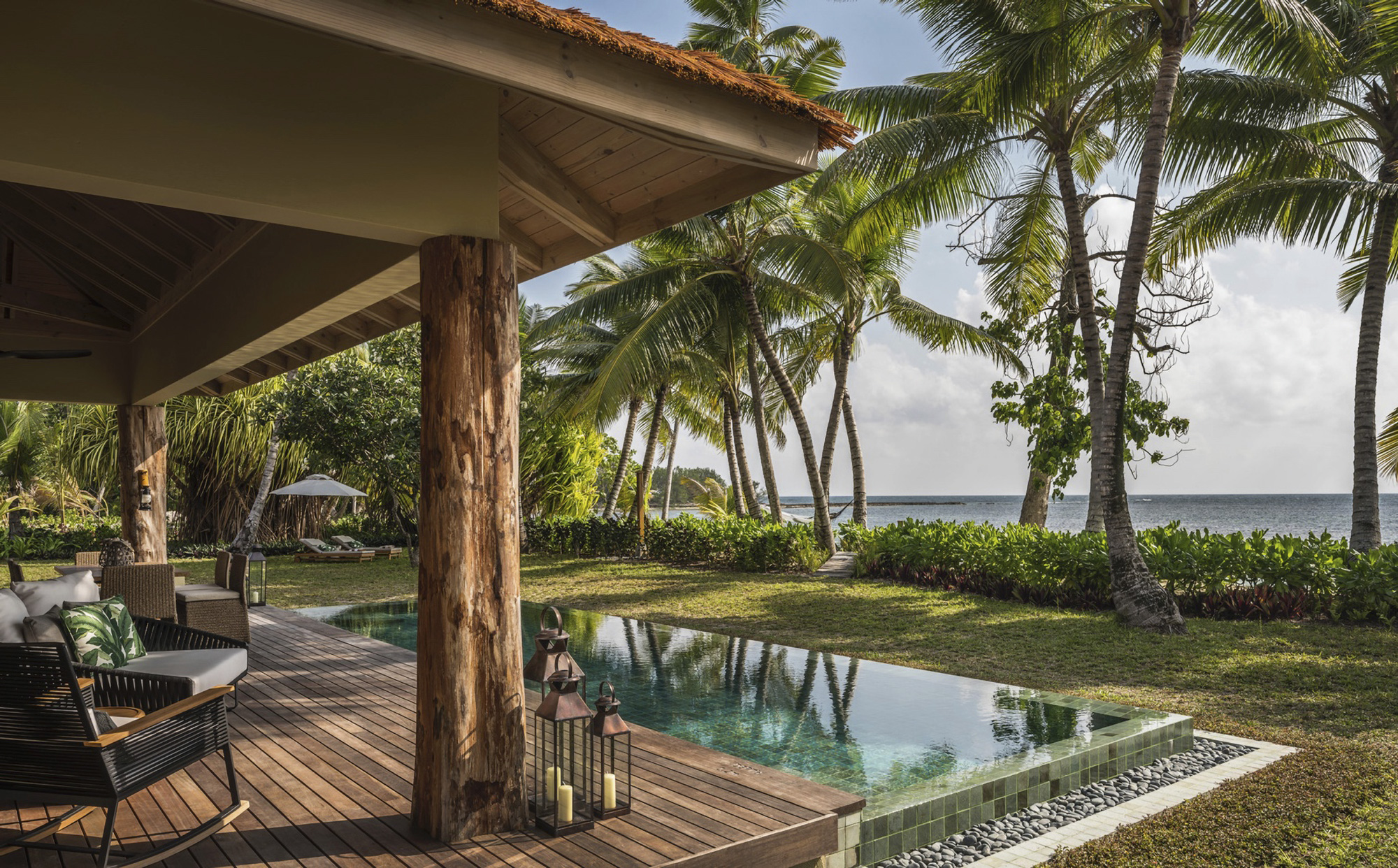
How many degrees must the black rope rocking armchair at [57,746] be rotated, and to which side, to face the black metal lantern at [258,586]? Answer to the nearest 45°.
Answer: approximately 45° to its left

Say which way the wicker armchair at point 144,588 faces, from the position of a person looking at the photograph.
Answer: facing away from the viewer

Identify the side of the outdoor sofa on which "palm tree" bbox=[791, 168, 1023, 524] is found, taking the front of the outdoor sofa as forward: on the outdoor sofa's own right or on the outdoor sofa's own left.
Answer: on the outdoor sofa's own left

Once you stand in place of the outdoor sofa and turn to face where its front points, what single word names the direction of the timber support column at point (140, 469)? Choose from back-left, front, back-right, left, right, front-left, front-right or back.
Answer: back-left

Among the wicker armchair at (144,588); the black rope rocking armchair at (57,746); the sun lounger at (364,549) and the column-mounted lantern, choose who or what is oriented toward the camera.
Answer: the column-mounted lantern

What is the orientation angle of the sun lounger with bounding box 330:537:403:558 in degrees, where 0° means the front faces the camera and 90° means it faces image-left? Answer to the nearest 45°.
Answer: approximately 270°

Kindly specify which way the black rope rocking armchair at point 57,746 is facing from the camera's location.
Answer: facing away from the viewer and to the right of the viewer

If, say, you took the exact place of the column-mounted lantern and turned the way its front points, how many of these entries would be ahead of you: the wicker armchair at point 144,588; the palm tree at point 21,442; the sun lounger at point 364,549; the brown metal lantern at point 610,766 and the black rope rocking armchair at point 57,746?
3

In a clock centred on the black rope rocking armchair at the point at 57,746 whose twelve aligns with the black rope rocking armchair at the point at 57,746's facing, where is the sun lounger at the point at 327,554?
The sun lounger is roughly at 11 o'clock from the black rope rocking armchair.
